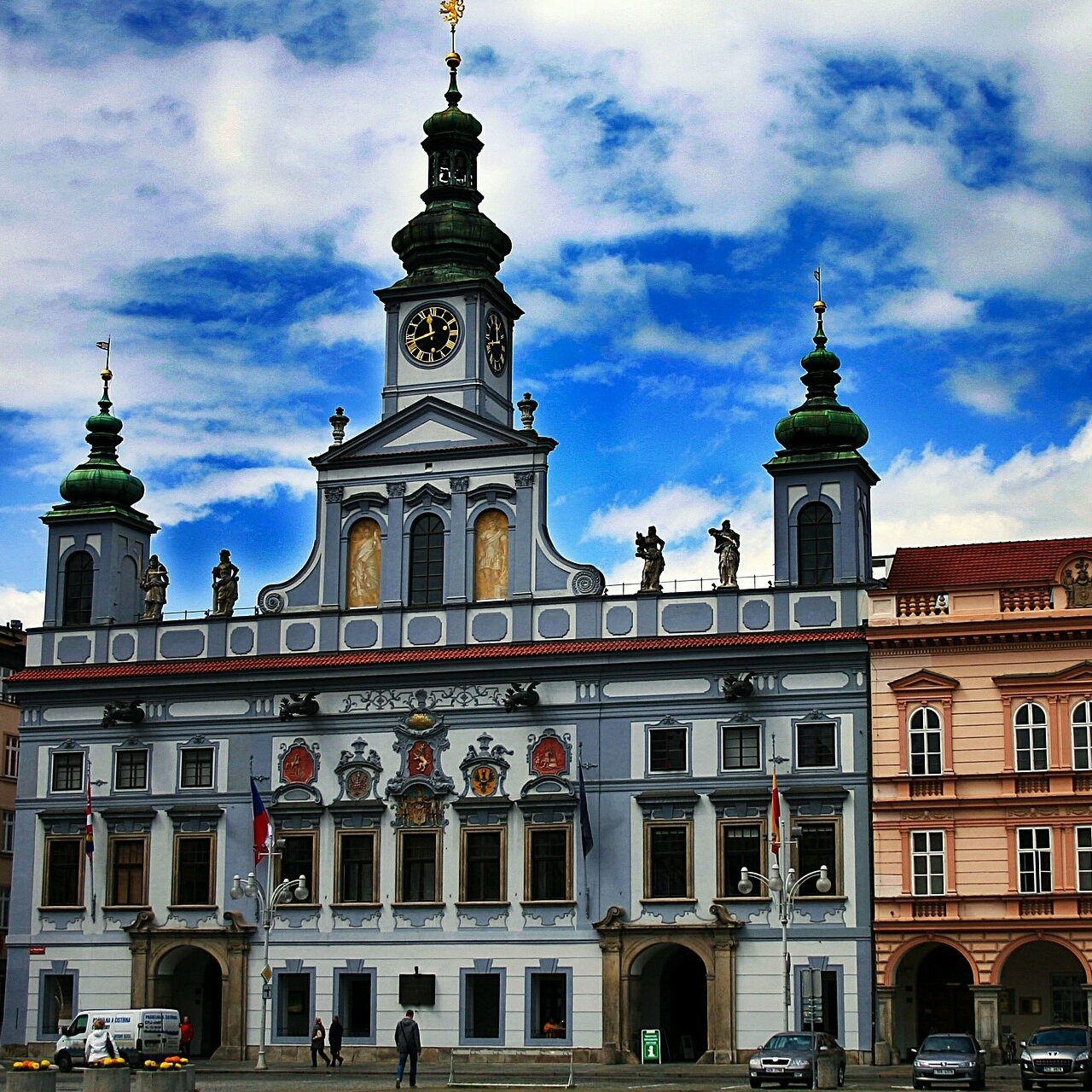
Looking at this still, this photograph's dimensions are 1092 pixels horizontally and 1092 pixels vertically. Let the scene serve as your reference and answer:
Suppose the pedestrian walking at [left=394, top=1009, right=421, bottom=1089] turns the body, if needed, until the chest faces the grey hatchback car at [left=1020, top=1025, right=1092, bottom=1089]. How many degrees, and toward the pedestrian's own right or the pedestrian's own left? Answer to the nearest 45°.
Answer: approximately 90° to the pedestrian's own right

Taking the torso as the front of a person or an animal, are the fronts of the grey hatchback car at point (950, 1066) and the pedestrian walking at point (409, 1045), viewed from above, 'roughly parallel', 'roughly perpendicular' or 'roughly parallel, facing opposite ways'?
roughly parallel, facing opposite ways

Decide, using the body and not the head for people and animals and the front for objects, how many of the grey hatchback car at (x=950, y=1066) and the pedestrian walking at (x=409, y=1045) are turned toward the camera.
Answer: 1

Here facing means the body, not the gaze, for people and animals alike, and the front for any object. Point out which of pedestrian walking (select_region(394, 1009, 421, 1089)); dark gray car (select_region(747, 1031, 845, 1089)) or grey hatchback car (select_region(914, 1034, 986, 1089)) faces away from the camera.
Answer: the pedestrian walking

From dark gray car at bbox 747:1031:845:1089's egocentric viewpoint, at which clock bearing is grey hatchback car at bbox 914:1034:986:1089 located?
The grey hatchback car is roughly at 8 o'clock from the dark gray car.

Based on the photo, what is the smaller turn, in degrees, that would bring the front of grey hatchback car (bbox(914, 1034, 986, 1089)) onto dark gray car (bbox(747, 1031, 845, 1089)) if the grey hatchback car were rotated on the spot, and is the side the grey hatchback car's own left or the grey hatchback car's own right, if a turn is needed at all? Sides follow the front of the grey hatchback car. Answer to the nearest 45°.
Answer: approximately 90° to the grey hatchback car's own right

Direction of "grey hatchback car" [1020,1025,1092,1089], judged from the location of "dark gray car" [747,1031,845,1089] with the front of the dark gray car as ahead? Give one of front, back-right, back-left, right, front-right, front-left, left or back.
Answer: back-left

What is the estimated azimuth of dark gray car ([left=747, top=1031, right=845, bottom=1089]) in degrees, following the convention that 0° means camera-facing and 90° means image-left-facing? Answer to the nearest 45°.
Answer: approximately 45°

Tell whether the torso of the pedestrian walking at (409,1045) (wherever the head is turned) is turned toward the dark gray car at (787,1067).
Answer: no

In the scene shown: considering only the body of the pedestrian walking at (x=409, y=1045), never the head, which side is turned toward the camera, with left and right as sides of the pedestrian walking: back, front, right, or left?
back

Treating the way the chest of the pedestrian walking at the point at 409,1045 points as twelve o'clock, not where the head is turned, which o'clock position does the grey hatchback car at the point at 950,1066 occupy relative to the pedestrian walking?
The grey hatchback car is roughly at 3 o'clock from the pedestrian walking.

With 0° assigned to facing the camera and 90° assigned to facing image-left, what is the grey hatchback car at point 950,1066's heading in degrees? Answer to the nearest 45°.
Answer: approximately 0°

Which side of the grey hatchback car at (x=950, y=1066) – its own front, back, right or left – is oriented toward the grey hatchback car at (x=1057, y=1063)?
left

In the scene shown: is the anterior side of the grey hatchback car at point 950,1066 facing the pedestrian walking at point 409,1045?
no

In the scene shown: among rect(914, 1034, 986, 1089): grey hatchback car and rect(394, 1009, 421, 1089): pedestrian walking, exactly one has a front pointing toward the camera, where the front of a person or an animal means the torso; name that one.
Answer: the grey hatchback car
